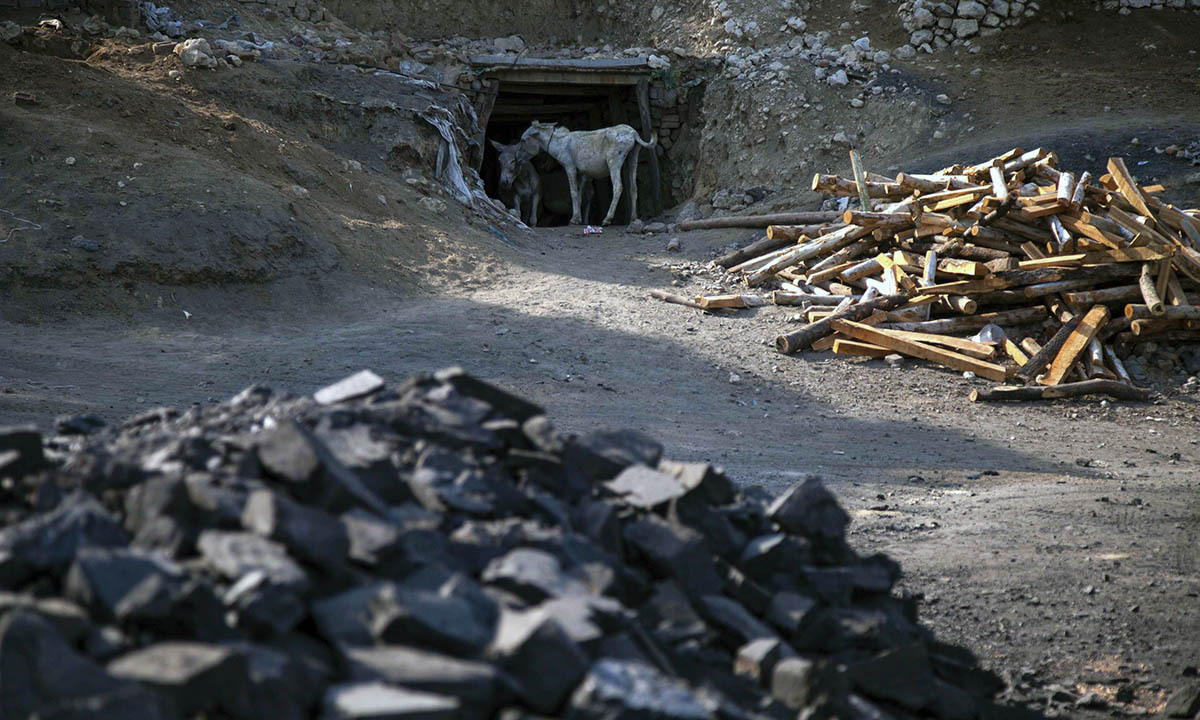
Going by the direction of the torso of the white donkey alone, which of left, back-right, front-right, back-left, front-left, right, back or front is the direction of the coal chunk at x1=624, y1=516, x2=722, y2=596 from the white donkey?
left

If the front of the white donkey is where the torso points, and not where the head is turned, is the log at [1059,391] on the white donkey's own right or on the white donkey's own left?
on the white donkey's own left

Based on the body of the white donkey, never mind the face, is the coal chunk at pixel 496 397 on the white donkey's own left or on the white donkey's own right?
on the white donkey's own left

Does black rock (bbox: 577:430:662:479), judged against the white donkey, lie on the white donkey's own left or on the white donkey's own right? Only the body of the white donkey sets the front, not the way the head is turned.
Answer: on the white donkey's own left

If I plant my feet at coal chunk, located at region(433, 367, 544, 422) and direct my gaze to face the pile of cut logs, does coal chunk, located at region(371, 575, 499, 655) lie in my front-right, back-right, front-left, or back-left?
back-right

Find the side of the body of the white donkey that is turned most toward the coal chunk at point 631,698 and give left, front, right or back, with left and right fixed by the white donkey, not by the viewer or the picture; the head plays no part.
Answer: left

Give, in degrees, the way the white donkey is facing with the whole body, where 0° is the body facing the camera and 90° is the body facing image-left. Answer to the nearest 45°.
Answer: approximately 90°

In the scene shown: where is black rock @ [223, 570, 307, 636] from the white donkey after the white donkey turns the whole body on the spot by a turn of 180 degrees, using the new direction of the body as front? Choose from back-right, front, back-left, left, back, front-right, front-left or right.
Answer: right

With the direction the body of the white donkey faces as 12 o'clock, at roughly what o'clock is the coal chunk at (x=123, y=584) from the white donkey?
The coal chunk is roughly at 9 o'clock from the white donkey.

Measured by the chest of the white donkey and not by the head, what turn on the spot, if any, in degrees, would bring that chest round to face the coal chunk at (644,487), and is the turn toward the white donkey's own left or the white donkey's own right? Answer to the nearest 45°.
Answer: approximately 90° to the white donkey's own left

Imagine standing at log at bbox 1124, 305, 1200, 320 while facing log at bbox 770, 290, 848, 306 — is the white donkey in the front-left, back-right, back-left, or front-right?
front-right

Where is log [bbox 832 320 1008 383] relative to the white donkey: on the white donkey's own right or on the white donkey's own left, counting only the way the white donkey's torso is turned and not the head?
on the white donkey's own left

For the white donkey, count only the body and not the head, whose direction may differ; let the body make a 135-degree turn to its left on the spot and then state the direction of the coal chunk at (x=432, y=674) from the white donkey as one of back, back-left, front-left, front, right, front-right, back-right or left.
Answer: front-right

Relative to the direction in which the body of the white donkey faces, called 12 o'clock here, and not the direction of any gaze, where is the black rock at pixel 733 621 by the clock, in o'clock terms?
The black rock is roughly at 9 o'clock from the white donkey.

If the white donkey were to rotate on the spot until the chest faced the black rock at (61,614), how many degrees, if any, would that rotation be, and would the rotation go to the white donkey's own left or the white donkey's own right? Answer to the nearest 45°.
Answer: approximately 90° to the white donkey's own left
